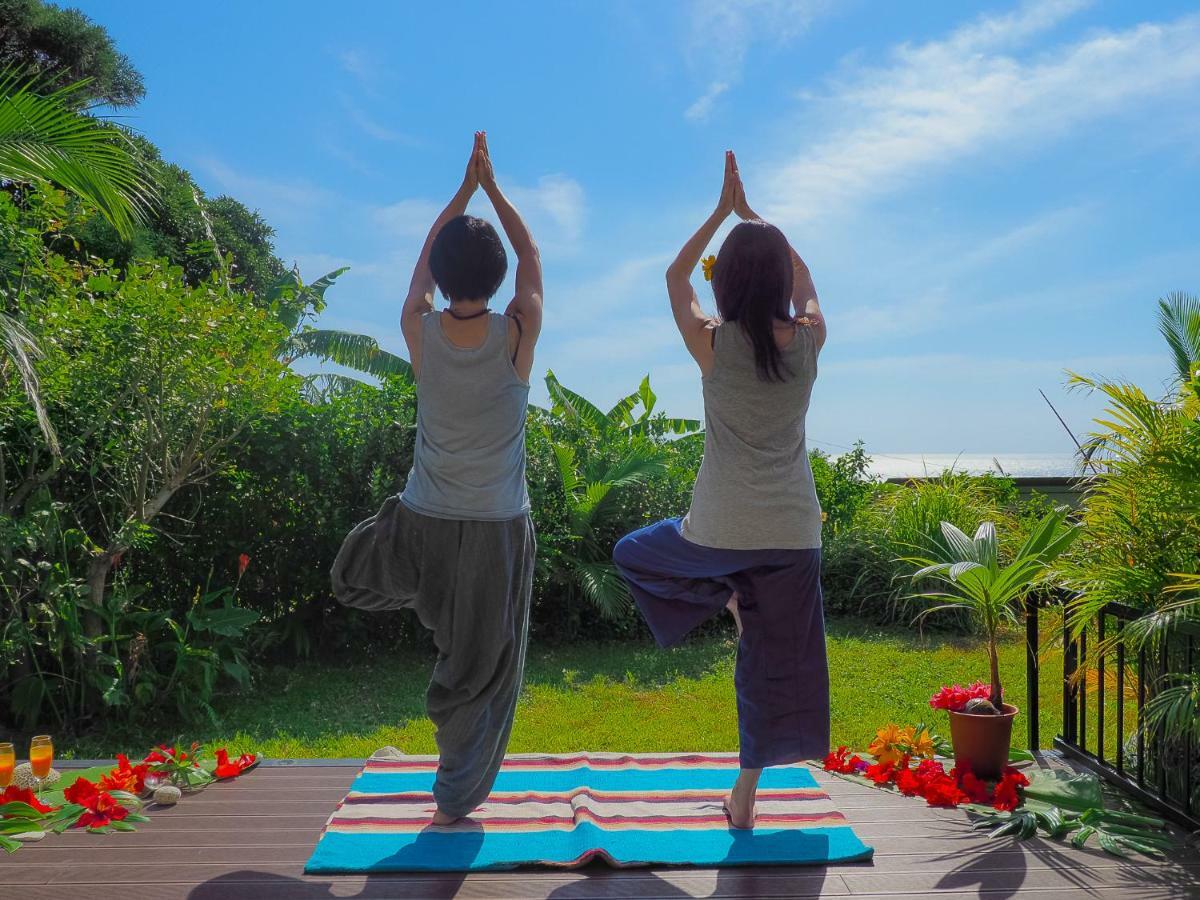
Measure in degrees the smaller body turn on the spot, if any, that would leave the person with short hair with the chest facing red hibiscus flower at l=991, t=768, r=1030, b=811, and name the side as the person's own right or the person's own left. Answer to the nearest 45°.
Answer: approximately 90° to the person's own right

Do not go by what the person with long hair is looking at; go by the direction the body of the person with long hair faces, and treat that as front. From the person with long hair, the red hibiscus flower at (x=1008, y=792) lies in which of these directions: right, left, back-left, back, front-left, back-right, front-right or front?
front-right

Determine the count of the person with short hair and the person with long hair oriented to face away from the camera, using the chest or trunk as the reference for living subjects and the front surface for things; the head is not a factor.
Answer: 2

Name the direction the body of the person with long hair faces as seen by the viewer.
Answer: away from the camera

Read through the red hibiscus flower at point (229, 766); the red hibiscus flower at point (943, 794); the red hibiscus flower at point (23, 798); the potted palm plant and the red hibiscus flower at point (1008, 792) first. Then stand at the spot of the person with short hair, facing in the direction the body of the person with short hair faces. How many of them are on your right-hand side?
3

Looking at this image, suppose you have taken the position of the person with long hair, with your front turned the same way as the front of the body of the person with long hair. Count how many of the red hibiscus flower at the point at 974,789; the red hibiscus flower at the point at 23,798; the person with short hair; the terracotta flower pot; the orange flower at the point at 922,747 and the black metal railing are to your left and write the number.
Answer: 2

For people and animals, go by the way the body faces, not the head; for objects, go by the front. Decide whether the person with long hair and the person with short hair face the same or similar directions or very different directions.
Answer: same or similar directions

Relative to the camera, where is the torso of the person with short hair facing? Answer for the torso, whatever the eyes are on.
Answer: away from the camera

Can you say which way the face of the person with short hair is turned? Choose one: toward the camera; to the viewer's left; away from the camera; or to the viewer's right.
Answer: away from the camera

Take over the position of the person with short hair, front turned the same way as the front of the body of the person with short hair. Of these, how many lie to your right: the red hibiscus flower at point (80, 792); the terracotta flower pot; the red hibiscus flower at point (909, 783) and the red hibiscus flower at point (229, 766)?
2

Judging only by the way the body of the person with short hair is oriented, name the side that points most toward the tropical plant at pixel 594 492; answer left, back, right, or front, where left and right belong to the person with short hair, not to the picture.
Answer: front

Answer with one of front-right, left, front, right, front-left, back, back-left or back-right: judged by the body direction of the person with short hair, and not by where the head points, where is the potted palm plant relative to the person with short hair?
right

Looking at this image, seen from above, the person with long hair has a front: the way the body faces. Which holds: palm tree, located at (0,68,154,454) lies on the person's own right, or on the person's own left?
on the person's own left

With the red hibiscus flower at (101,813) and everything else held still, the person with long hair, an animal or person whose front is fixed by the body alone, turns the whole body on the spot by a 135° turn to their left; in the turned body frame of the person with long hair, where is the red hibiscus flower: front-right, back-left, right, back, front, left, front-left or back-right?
front-right

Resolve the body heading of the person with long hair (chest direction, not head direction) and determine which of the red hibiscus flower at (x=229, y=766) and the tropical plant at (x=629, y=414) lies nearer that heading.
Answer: the tropical plant

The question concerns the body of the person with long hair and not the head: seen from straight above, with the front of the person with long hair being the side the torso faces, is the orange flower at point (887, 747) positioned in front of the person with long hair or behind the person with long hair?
in front
